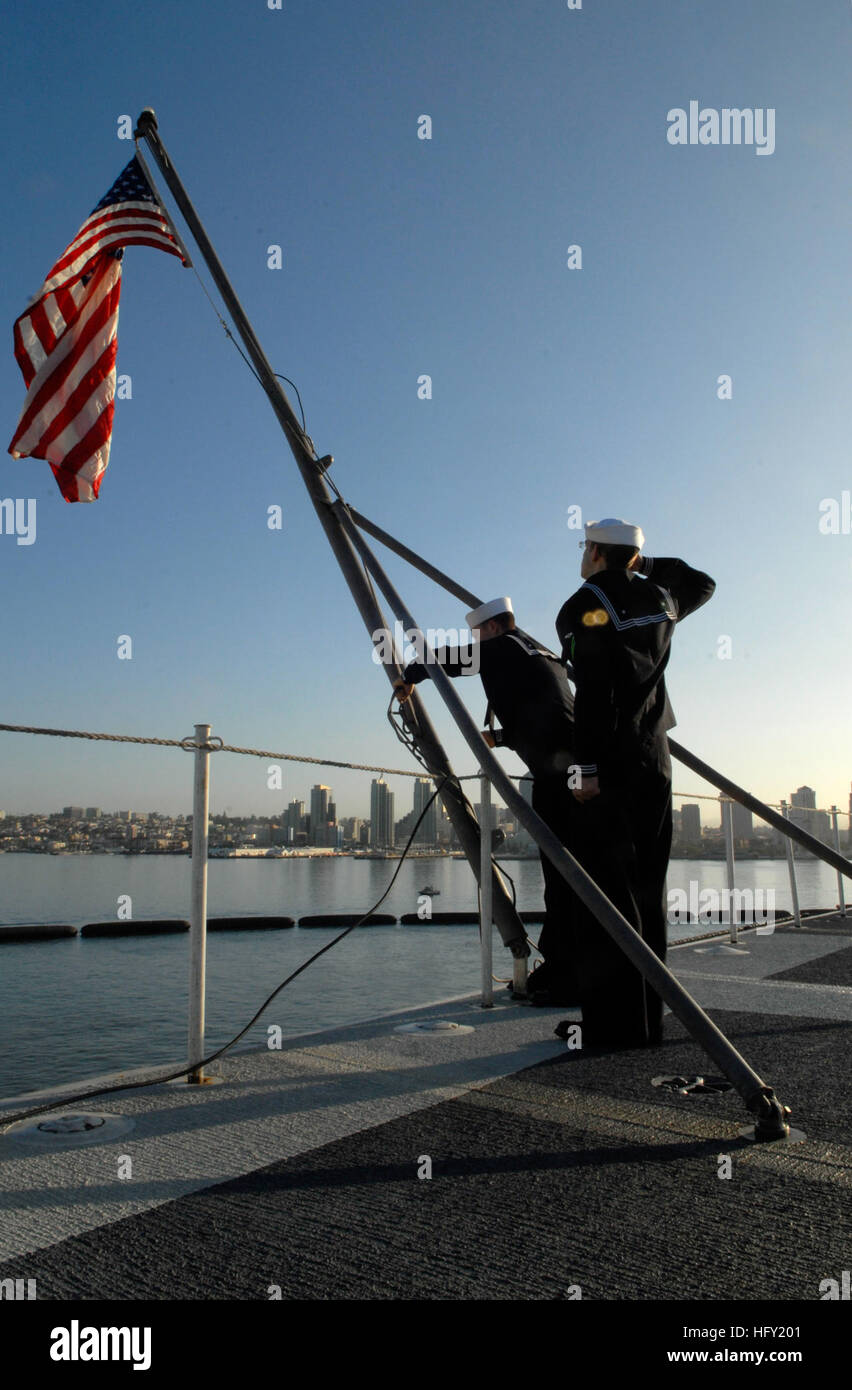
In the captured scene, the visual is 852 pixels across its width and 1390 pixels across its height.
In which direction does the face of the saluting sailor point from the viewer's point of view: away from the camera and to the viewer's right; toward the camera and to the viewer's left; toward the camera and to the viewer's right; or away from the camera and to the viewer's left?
away from the camera and to the viewer's left

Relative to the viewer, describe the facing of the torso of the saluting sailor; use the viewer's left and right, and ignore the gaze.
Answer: facing away from the viewer and to the left of the viewer

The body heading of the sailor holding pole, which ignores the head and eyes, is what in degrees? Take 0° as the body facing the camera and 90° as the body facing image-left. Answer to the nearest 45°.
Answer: approximately 90°

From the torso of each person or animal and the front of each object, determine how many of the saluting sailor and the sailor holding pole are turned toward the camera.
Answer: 0
